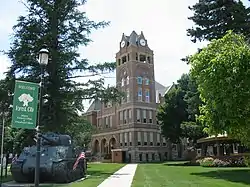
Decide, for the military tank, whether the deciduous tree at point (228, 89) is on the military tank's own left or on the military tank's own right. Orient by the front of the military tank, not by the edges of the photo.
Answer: on the military tank's own left

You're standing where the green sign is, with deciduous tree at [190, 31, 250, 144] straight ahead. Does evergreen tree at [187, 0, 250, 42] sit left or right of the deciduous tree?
left

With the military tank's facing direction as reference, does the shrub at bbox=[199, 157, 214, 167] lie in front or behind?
behind

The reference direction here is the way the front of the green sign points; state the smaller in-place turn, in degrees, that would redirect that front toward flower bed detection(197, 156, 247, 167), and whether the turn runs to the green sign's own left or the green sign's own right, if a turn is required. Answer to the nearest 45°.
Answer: approximately 135° to the green sign's own left

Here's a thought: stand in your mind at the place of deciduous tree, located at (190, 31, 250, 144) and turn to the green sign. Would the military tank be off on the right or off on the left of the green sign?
right

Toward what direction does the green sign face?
toward the camera

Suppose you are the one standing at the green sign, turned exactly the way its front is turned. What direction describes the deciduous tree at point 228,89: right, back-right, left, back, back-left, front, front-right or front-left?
left

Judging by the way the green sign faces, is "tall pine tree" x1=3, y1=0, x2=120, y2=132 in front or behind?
behind
